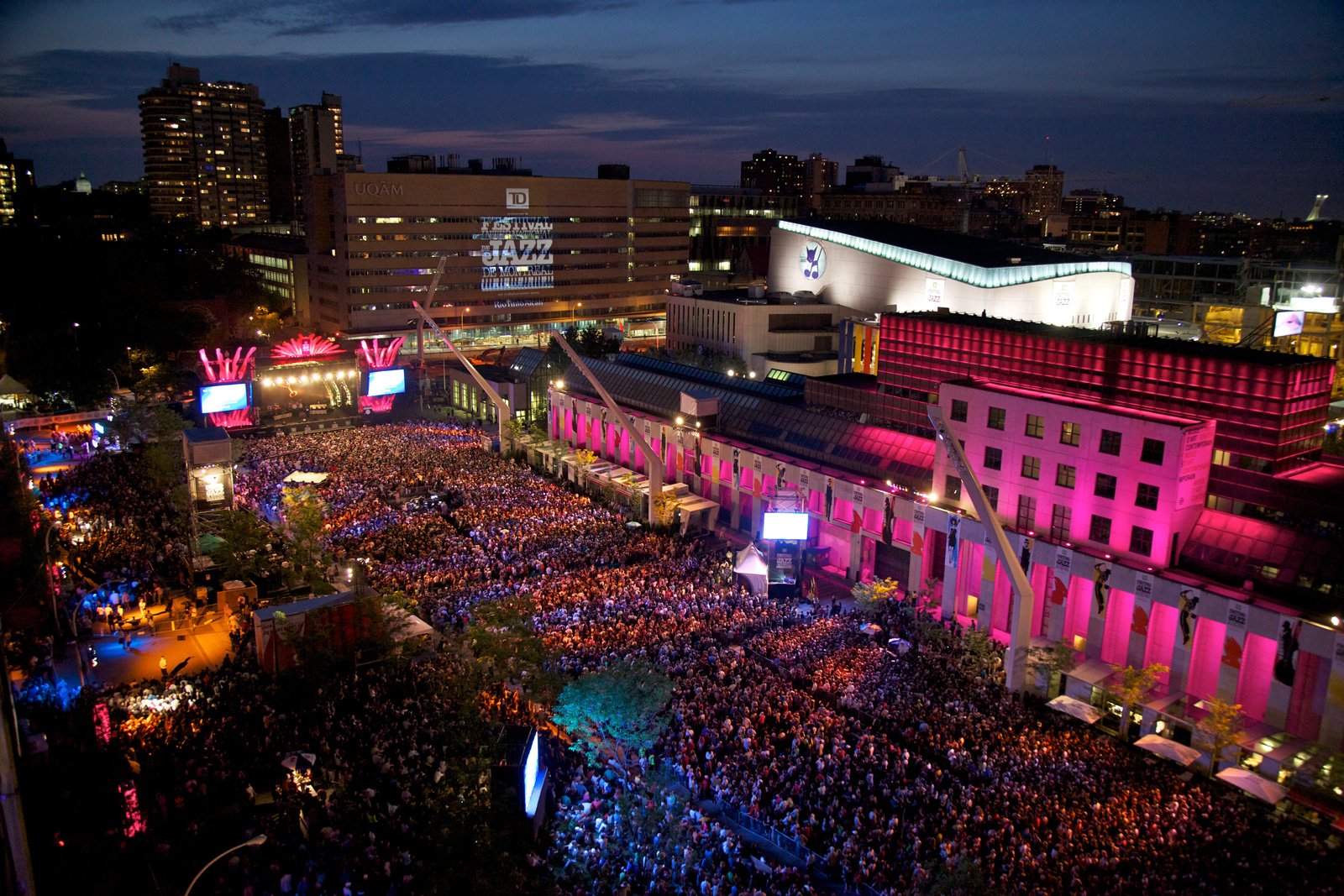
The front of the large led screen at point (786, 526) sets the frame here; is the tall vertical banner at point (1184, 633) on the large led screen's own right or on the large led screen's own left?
on the large led screen's own left

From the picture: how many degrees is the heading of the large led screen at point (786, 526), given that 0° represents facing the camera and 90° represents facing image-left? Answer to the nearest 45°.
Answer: approximately 0°

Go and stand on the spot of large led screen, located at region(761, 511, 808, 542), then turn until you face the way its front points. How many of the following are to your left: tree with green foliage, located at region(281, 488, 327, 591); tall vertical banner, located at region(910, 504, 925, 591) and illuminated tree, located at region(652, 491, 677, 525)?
1

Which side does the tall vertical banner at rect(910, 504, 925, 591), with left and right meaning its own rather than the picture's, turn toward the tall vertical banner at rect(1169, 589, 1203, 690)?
left

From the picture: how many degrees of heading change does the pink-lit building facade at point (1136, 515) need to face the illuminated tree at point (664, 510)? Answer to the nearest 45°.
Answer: approximately 90° to its right

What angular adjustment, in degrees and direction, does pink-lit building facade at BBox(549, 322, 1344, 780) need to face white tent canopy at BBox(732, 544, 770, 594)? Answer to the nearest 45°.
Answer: approximately 45° to its right

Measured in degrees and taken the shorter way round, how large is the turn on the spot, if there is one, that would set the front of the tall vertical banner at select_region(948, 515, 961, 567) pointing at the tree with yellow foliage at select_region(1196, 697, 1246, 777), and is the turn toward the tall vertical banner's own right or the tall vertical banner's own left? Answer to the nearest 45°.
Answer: approximately 90° to the tall vertical banner's own left

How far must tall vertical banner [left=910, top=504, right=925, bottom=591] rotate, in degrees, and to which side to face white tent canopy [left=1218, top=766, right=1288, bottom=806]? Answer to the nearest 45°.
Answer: approximately 90° to its left

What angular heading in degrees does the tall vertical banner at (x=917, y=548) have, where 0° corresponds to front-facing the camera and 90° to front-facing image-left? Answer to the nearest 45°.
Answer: approximately 45°

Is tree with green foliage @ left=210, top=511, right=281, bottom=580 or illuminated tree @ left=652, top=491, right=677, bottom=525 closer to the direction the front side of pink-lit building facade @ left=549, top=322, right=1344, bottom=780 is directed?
the tree with green foliage

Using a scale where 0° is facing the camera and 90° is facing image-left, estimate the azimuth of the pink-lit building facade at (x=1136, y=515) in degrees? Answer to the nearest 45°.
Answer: approximately 45°
